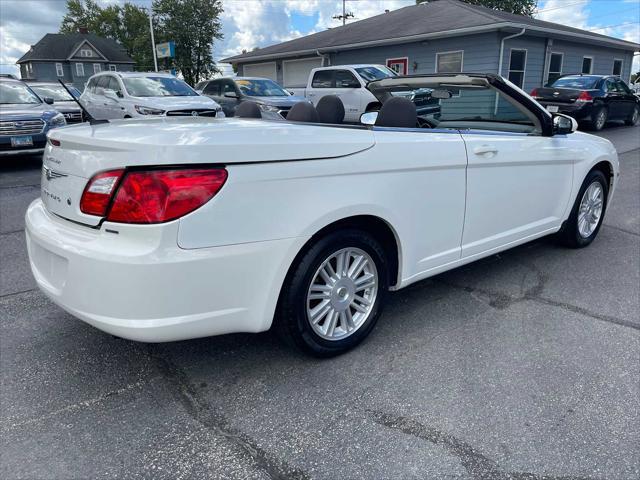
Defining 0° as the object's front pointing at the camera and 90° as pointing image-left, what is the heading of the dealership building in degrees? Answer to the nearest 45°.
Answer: approximately 45°

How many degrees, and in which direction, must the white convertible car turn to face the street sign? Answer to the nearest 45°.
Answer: approximately 45° to its left

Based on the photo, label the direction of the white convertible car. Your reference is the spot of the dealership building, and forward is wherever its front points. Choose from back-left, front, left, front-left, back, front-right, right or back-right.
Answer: front-left

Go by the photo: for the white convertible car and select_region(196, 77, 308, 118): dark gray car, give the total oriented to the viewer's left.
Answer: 0

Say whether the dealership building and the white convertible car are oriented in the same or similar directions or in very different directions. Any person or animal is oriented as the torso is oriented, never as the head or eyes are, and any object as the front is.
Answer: very different directions

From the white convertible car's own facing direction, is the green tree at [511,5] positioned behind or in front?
in front

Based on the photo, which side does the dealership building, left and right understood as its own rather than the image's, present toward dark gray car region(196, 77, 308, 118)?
front

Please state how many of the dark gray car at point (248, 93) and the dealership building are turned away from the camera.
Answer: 0

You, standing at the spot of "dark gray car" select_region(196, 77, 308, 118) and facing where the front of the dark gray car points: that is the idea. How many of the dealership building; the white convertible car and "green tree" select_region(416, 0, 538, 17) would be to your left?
2

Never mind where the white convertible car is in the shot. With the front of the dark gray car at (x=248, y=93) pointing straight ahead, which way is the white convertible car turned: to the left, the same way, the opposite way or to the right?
to the left

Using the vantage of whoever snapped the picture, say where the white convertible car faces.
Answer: facing away from the viewer and to the right of the viewer

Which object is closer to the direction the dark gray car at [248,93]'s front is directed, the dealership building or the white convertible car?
the white convertible car
